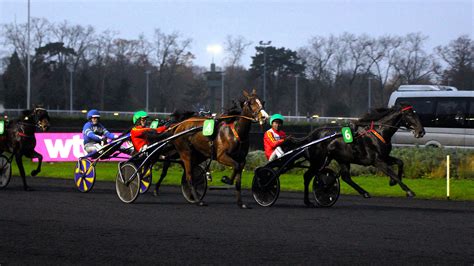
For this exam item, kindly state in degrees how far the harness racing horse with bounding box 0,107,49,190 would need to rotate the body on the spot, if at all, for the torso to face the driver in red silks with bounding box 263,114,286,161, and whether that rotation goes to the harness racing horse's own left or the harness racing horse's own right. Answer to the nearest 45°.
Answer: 0° — it already faces them

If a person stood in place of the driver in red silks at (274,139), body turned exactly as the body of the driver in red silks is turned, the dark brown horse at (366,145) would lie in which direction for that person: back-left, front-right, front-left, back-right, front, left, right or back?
front-left

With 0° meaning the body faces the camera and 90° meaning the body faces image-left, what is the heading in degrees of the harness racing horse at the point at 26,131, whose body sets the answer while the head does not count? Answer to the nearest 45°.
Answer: approximately 315°

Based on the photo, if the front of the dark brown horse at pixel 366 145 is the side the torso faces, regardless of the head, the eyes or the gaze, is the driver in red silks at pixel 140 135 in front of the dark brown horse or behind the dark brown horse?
behind

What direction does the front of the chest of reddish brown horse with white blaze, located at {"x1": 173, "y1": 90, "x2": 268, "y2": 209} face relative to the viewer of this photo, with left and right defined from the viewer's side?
facing the viewer and to the right of the viewer

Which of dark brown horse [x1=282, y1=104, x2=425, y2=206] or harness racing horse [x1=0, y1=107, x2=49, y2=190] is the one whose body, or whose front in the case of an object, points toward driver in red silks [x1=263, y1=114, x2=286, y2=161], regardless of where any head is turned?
the harness racing horse

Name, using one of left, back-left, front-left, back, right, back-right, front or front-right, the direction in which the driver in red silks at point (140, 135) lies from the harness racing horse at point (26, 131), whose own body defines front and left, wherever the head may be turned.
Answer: front

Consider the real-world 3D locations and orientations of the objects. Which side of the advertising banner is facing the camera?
front

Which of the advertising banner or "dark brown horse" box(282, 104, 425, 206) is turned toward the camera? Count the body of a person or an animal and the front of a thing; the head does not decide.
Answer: the advertising banner

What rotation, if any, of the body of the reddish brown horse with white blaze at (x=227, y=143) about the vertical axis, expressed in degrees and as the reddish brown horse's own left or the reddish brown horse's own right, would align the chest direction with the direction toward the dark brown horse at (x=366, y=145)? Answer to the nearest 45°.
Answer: approximately 45° to the reddish brown horse's own left

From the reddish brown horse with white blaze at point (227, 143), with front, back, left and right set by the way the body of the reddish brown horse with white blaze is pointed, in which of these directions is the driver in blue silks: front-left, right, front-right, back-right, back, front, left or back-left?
back

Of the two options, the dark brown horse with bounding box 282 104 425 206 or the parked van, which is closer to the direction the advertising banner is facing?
the dark brown horse

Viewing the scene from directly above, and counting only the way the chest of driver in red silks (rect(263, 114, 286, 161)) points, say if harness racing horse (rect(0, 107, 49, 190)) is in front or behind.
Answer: behind

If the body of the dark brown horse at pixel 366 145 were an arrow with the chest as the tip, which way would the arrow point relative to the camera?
to the viewer's right

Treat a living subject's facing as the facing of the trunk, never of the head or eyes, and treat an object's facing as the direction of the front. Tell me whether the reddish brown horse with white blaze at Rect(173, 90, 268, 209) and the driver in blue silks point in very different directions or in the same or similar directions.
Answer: same or similar directions
